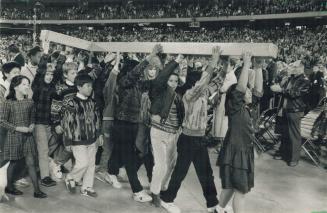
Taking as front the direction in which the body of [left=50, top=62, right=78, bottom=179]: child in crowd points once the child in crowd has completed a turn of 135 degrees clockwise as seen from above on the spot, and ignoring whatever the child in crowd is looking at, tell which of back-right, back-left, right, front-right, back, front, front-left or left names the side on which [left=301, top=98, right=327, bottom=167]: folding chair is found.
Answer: back

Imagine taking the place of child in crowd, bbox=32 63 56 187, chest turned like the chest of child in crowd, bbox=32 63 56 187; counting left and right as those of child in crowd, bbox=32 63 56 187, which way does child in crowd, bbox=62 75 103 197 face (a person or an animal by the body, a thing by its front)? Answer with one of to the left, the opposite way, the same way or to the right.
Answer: the same way

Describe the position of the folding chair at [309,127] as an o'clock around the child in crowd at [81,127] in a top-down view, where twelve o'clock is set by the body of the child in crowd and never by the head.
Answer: The folding chair is roughly at 10 o'clock from the child in crowd.

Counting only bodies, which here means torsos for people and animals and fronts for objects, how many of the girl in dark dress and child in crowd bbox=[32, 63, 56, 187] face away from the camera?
0

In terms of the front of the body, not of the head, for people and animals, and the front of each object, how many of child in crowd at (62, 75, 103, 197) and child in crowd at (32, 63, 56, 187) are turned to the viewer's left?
0

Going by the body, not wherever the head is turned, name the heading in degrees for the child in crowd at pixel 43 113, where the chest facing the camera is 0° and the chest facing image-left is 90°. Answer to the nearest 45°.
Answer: approximately 315°

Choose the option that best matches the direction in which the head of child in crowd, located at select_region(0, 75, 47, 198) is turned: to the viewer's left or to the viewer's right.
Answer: to the viewer's right

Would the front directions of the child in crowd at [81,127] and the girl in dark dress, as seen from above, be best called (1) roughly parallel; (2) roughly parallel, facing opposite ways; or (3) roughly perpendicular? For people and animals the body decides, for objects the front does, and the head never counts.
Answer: roughly parallel

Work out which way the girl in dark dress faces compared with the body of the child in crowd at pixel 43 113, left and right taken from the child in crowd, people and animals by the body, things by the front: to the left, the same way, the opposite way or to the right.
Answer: the same way

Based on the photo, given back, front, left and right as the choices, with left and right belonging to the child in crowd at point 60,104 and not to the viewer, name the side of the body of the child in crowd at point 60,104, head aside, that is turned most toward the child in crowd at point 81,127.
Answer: front

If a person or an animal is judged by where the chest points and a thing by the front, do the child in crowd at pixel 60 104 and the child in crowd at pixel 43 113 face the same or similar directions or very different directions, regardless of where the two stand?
same or similar directions

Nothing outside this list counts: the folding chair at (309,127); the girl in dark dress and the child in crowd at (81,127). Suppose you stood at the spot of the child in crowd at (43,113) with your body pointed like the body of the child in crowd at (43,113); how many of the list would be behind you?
0

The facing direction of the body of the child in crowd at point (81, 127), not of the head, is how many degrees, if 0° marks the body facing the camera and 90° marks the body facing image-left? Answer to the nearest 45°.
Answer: approximately 315°
